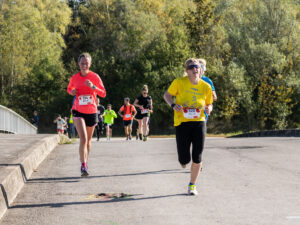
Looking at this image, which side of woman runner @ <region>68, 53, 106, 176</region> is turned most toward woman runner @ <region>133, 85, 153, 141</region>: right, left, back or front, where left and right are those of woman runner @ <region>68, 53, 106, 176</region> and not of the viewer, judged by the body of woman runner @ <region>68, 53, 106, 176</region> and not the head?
back

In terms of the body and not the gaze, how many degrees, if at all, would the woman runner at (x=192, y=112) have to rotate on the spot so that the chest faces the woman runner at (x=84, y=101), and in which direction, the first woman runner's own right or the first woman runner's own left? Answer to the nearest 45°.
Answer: approximately 135° to the first woman runner's own right

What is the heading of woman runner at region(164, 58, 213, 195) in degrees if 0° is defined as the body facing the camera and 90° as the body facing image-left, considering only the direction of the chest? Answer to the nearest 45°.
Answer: approximately 0°

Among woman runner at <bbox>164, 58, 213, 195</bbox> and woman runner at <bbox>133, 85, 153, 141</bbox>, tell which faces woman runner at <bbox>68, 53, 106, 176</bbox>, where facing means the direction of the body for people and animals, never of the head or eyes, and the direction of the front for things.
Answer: woman runner at <bbox>133, 85, 153, 141</bbox>

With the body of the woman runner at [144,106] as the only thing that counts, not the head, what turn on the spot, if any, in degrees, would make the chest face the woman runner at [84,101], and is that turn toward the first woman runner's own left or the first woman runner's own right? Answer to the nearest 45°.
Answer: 0° — they already face them

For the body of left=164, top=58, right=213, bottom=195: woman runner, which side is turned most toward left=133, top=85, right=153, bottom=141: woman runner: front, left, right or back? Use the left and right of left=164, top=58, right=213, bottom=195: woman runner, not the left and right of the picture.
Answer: back
